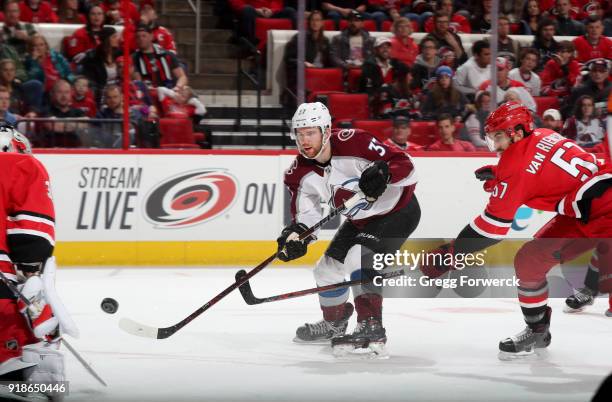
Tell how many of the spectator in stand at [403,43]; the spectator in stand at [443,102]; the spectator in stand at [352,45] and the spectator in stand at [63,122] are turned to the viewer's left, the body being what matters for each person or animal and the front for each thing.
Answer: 0

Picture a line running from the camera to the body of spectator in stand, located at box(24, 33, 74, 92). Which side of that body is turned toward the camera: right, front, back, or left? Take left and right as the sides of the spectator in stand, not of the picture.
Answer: front

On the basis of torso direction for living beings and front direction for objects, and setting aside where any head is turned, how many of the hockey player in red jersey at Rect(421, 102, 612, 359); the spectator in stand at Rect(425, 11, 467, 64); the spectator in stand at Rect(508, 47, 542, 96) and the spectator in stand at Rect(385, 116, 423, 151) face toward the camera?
3

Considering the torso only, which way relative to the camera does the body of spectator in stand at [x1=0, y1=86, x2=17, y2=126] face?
toward the camera

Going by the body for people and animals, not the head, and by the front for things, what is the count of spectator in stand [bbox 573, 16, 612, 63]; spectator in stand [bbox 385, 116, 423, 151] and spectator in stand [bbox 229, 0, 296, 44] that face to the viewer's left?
0

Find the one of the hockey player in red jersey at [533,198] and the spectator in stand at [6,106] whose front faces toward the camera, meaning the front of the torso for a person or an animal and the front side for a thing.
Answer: the spectator in stand

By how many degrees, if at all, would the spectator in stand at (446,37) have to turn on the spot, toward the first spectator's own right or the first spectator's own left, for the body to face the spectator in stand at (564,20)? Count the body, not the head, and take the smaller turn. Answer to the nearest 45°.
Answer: approximately 135° to the first spectator's own left

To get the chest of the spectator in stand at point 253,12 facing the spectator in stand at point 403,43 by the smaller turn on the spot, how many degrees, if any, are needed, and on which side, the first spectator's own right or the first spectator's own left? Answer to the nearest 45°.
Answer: approximately 90° to the first spectator's own left

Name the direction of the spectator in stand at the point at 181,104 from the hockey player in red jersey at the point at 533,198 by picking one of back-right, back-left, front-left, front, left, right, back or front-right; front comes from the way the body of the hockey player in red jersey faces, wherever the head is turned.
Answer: front-right

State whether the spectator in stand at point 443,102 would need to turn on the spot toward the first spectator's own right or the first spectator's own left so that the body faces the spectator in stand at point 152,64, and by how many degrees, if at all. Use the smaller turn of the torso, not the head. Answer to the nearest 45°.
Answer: approximately 90° to the first spectator's own right

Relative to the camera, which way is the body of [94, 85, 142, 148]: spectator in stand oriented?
toward the camera

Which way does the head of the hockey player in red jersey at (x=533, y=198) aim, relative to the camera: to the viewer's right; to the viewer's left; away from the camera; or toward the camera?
to the viewer's left

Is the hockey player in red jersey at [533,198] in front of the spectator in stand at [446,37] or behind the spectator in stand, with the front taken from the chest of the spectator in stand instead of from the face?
in front

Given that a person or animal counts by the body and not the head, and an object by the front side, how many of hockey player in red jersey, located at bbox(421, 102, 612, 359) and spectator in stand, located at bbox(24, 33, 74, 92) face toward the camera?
1

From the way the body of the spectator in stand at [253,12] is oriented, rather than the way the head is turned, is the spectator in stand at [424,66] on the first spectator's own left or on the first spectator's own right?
on the first spectator's own left

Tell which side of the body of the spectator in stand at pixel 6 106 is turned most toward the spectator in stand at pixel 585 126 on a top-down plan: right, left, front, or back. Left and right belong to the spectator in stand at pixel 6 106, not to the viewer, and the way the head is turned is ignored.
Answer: left

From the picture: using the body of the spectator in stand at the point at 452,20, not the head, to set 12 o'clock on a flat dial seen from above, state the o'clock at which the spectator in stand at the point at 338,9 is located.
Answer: the spectator in stand at the point at 338,9 is roughly at 3 o'clock from the spectator in stand at the point at 452,20.
